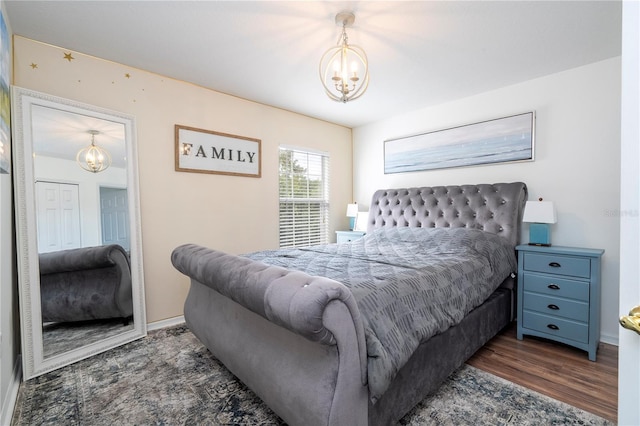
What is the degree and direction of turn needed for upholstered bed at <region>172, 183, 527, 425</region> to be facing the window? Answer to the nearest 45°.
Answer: approximately 135° to its right

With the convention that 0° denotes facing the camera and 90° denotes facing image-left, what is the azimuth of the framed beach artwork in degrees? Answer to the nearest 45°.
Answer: approximately 45°

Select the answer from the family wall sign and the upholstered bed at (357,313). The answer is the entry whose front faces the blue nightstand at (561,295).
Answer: the family wall sign

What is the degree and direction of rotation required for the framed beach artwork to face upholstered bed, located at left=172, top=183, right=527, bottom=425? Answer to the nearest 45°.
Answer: approximately 45° to its left

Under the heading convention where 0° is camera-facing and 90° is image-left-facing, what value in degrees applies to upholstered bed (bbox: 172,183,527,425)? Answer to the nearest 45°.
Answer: approximately 45°

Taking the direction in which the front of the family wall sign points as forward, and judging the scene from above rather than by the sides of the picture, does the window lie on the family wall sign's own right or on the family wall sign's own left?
on the family wall sign's own left

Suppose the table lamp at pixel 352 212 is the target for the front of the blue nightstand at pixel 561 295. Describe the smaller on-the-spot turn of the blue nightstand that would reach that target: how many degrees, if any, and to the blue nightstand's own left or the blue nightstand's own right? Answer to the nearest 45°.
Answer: approximately 45° to the blue nightstand's own right

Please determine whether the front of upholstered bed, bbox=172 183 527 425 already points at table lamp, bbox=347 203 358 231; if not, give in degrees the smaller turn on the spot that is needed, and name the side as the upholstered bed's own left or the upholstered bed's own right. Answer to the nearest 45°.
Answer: approximately 135° to the upholstered bed's own right

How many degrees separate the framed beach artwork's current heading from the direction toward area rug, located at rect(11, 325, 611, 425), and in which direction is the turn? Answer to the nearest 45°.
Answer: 0° — it already faces it

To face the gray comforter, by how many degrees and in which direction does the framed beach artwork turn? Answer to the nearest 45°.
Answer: approximately 45° to its left
